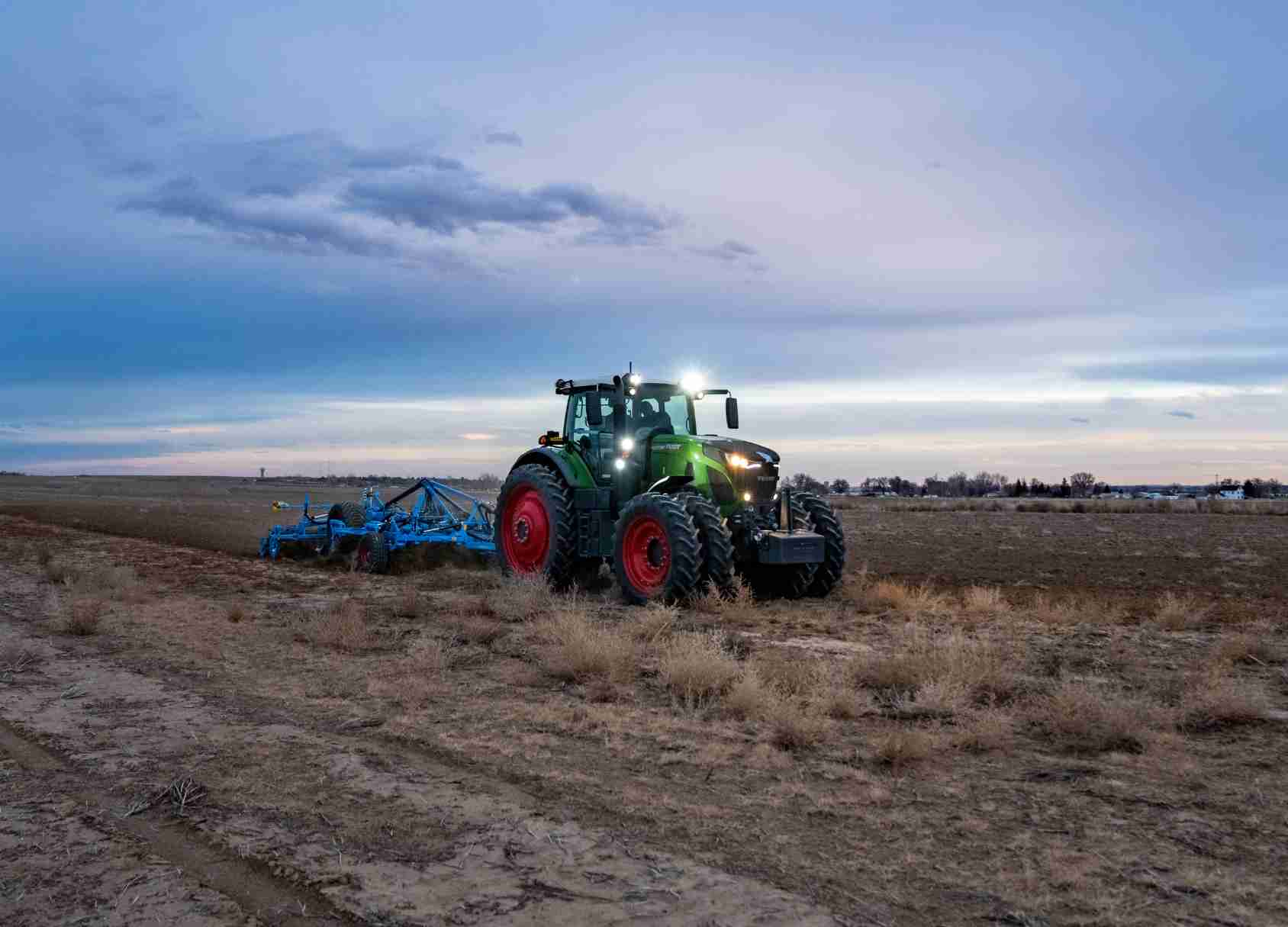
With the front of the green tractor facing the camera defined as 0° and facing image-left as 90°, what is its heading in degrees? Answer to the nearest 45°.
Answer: approximately 315°

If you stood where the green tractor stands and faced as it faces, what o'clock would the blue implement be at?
The blue implement is roughly at 6 o'clock from the green tractor.
